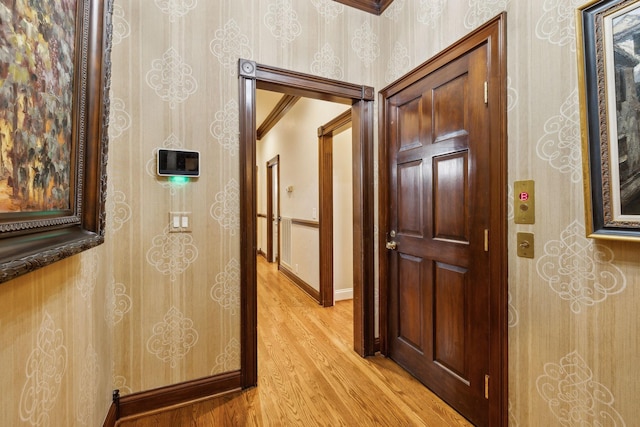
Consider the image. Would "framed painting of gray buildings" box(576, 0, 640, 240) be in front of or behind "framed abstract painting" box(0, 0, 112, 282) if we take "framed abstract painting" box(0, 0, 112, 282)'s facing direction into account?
in front

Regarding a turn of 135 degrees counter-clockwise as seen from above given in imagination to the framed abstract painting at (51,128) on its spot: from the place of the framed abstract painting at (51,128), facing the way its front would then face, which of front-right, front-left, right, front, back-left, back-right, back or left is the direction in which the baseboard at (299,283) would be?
front-right

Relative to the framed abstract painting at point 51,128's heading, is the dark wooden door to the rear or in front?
in front

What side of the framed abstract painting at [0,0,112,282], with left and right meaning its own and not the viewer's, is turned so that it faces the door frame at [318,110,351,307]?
left

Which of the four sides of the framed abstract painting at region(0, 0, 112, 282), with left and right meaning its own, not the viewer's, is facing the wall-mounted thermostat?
left

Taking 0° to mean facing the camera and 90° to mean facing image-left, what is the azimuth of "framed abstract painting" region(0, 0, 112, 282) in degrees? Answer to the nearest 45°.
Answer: approximately 315°

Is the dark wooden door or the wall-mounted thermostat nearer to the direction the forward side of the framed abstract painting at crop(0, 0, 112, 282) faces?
the dark wooden door

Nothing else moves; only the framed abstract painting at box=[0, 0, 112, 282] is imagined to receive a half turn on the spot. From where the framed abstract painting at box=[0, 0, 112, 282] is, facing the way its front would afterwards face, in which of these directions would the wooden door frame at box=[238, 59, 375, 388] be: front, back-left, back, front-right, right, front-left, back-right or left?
right
